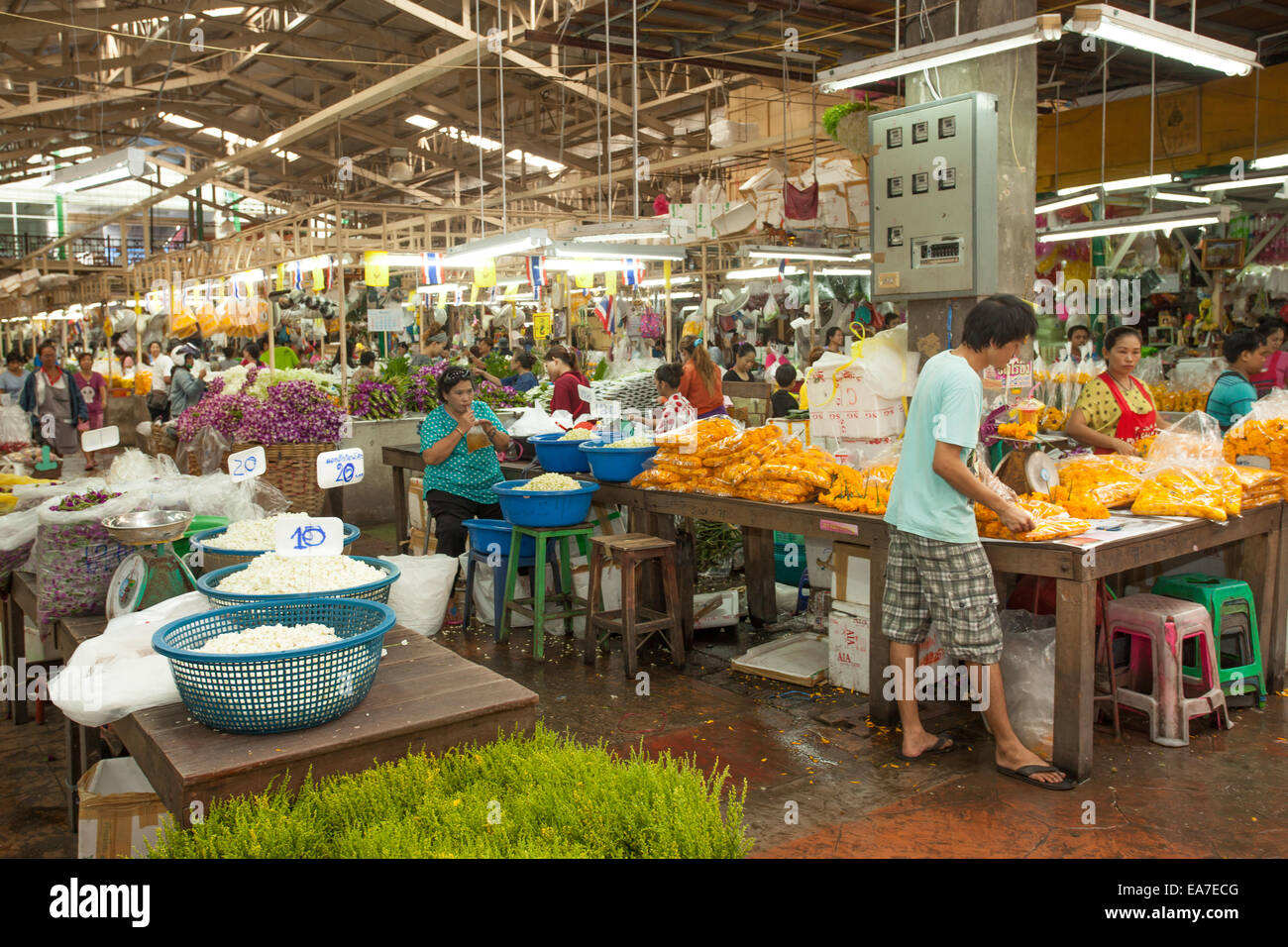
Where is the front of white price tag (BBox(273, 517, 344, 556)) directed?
toward the camera

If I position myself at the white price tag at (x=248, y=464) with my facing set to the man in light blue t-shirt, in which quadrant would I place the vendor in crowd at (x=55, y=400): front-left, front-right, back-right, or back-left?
back-left

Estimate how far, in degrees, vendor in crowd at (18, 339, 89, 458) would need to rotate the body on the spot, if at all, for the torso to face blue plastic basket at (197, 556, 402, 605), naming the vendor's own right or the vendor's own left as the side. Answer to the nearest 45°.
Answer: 0° — they already face it

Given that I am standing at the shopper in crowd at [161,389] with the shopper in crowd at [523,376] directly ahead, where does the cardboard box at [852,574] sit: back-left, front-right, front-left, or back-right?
front-right

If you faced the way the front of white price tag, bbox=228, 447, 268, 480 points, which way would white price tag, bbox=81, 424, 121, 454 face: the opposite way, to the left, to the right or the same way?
the same way

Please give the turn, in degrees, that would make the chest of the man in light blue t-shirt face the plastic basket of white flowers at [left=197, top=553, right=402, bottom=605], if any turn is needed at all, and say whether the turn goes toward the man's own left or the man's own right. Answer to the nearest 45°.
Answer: approximately 135° to the man's own right

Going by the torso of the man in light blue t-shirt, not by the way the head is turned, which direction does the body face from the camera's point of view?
to the viewer's right

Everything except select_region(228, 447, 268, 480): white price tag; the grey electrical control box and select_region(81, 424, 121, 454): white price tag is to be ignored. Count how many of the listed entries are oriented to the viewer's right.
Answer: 0

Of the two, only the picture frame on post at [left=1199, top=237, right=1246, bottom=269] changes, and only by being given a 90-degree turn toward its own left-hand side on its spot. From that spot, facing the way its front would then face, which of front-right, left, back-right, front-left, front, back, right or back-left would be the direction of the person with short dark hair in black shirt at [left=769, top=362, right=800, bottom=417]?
back-right

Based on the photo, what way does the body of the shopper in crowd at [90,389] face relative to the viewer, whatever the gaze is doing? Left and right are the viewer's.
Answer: facing the viewer

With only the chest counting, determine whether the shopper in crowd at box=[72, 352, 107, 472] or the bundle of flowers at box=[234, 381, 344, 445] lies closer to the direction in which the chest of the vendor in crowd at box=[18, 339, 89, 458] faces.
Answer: the bundle of flowers

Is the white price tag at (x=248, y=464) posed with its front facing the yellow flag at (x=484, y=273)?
no

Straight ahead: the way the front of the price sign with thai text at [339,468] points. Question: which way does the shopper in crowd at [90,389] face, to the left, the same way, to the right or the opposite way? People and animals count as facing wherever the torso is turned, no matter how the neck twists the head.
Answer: the same way
